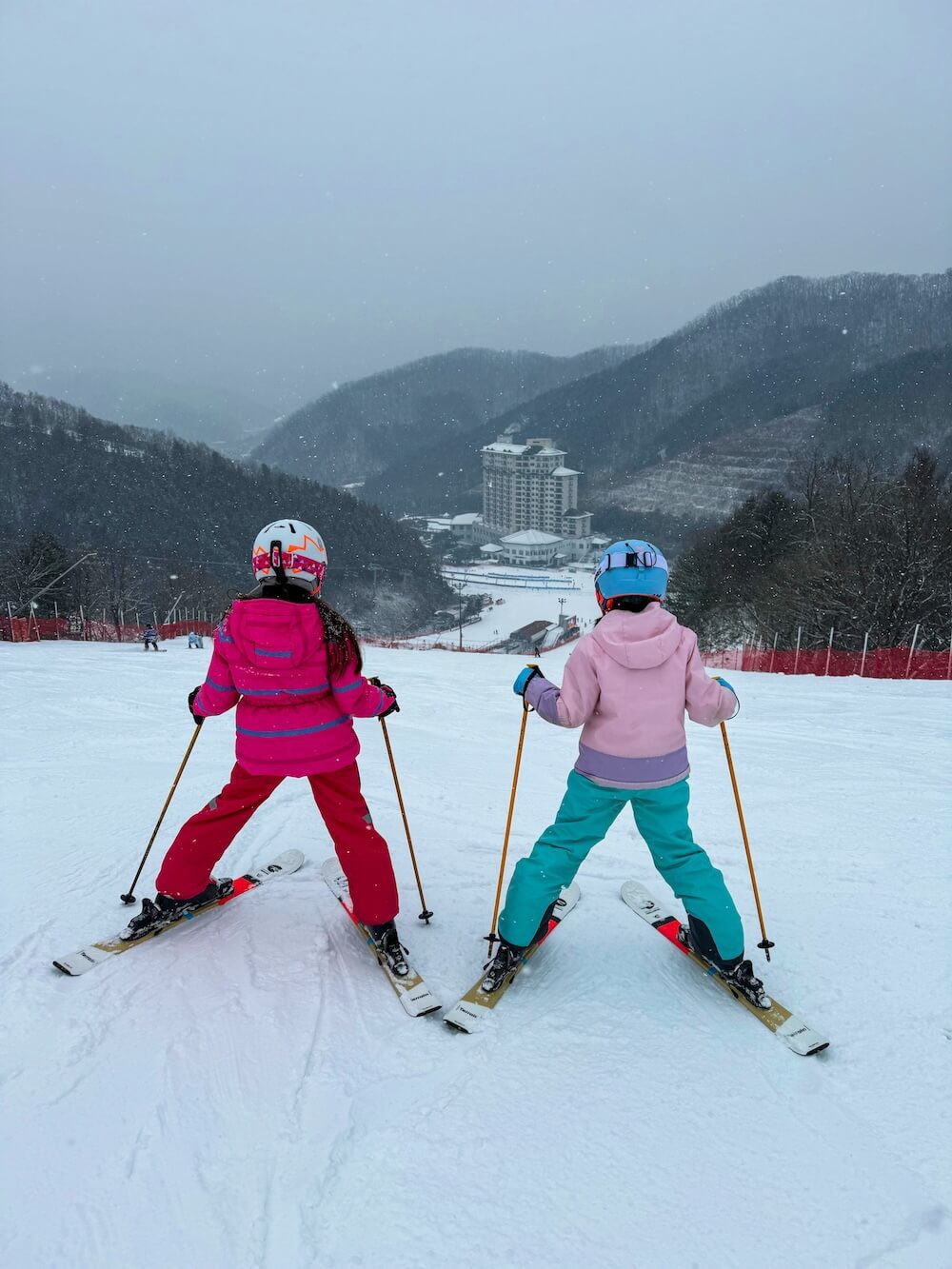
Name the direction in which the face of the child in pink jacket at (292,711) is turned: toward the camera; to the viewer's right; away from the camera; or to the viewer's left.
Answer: away from the camera

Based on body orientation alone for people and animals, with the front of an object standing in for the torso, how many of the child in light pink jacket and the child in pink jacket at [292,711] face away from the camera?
2

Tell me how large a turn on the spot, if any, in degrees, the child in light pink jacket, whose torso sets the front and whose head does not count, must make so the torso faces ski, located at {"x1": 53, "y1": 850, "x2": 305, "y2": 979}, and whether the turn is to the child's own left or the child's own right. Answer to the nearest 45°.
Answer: approximately 90° to the child's own left

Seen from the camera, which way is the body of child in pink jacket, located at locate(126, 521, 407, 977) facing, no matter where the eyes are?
away from the camera

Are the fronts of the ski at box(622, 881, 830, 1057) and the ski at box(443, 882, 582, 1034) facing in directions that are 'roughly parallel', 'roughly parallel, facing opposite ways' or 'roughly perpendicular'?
roughly perpendicular

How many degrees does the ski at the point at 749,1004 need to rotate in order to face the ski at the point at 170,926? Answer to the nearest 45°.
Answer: approximately 45° to its left

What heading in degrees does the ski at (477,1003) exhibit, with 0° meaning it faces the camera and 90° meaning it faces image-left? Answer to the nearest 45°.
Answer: approximately 225°

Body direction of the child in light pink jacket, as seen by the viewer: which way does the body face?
away from the camera
